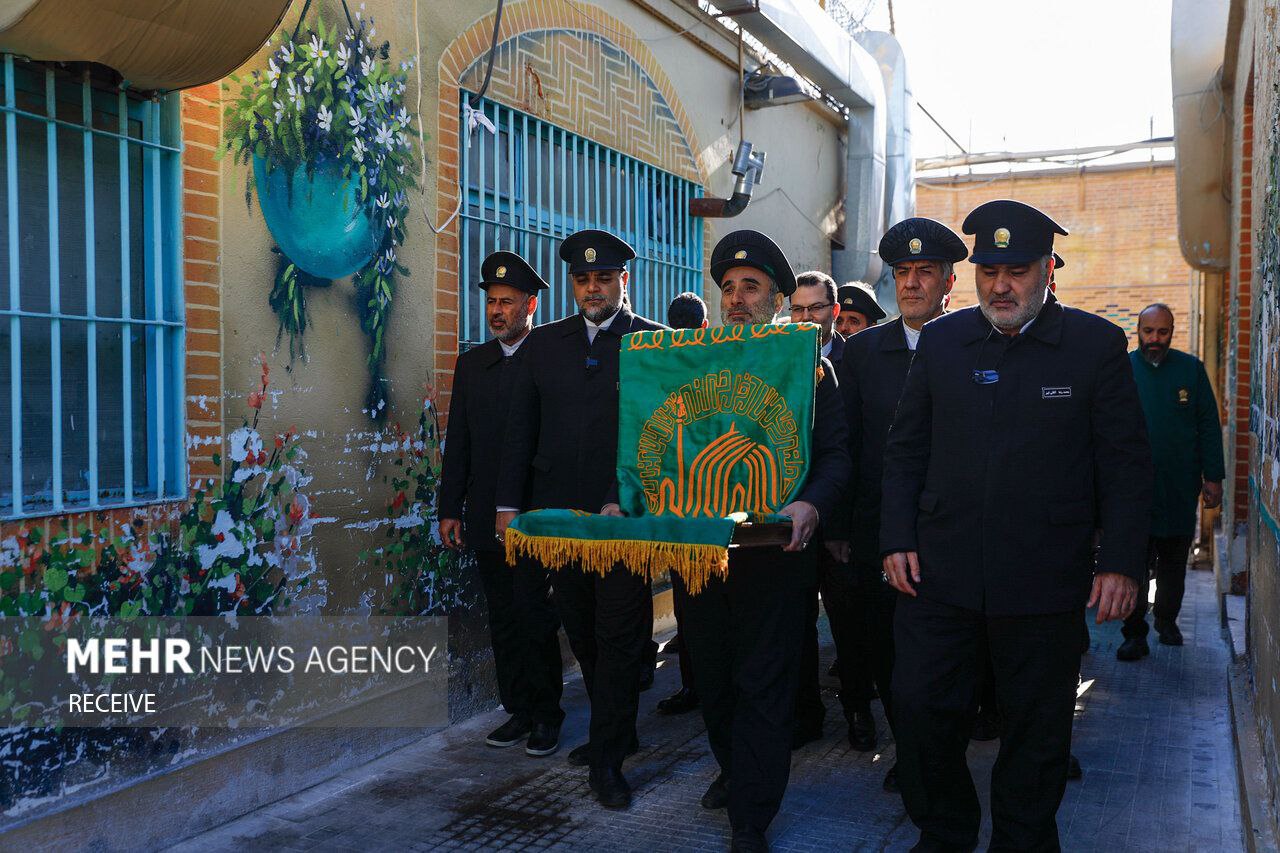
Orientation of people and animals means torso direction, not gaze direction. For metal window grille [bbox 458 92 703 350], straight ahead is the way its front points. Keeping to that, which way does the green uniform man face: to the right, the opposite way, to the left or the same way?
to the right

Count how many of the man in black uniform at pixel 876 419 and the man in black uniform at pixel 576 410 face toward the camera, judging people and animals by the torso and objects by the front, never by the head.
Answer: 2

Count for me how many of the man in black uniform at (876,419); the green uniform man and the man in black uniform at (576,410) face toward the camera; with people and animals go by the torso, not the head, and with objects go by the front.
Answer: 3

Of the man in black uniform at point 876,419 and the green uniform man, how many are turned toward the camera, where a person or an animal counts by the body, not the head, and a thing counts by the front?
2

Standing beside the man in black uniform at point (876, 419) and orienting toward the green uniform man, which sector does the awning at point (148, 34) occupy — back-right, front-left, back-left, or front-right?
back-left

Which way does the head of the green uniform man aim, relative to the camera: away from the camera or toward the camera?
toward the camera

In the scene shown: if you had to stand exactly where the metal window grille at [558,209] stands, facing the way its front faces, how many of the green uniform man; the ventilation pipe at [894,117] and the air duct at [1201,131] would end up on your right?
0

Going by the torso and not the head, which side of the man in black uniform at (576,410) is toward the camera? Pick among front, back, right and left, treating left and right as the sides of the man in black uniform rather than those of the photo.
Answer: front

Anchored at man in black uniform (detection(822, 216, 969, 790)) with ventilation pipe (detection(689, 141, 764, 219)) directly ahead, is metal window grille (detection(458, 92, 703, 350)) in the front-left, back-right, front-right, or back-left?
front-left

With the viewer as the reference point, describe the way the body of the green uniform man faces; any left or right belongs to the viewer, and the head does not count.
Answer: facing the viewer

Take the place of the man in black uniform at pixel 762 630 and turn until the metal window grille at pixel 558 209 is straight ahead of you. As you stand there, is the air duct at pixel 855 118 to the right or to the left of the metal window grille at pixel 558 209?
right

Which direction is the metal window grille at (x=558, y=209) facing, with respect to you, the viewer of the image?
facing the viewer and to the right of the viewer

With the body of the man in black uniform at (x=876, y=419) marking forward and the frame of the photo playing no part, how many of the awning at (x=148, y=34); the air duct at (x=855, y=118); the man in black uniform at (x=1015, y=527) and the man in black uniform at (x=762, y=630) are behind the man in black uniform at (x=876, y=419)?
1

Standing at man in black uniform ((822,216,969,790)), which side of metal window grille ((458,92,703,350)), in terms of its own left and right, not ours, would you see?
front

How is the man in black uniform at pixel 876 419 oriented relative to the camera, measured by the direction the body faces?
toward the camera

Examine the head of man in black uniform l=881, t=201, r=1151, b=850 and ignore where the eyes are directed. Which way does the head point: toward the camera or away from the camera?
toward the camera

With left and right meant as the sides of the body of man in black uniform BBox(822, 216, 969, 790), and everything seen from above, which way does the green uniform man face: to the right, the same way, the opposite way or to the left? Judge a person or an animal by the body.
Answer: the same way
